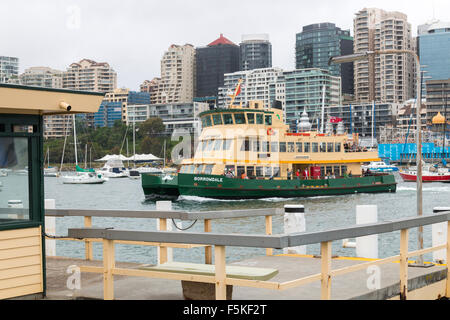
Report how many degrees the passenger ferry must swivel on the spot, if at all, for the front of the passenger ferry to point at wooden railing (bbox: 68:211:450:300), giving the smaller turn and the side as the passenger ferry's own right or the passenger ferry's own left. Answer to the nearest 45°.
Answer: approximately 45° to the passenger ferry's own left

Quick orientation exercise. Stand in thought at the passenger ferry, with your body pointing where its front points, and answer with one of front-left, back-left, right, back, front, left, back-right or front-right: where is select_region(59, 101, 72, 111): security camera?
front-left

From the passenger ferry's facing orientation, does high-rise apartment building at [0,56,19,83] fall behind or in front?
in front

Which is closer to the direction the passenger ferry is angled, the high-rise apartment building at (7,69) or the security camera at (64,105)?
the high-rise apartment building

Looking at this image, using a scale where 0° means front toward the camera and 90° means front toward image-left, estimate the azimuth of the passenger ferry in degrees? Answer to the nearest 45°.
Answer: approximately 45°
